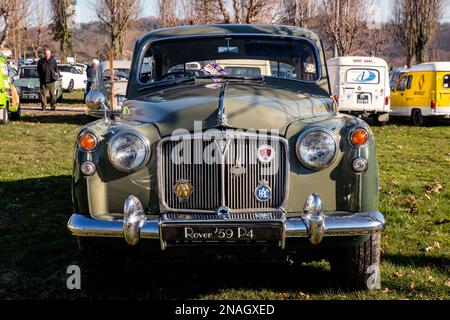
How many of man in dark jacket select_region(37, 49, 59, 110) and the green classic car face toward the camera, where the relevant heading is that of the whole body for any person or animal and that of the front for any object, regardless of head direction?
2

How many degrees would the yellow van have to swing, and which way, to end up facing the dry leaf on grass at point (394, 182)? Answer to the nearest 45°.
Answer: approximately 135° to its left

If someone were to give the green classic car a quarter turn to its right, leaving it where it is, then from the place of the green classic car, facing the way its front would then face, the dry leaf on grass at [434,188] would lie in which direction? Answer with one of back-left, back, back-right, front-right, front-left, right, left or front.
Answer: back-right

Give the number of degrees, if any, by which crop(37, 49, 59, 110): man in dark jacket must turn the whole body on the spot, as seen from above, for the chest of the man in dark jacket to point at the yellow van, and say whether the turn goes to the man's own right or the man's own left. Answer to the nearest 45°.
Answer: approximately 90° to the man's own left

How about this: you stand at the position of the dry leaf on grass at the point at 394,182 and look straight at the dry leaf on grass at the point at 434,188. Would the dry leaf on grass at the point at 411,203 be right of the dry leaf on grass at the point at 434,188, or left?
right

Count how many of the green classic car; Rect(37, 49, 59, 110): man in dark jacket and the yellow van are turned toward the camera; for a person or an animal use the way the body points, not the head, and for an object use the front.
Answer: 2

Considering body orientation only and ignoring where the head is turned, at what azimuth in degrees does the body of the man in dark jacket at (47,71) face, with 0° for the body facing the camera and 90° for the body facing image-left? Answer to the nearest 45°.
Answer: approximately 0°

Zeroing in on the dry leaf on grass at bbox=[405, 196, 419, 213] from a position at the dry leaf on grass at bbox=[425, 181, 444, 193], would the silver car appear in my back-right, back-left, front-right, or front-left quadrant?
back-right

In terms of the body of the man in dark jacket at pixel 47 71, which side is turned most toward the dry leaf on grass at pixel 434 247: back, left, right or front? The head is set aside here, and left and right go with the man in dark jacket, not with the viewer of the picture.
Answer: front

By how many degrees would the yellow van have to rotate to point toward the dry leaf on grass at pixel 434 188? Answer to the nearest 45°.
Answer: approximately 135° to its left

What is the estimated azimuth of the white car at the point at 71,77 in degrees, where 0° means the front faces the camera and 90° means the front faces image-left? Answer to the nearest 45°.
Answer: approximately 315°
